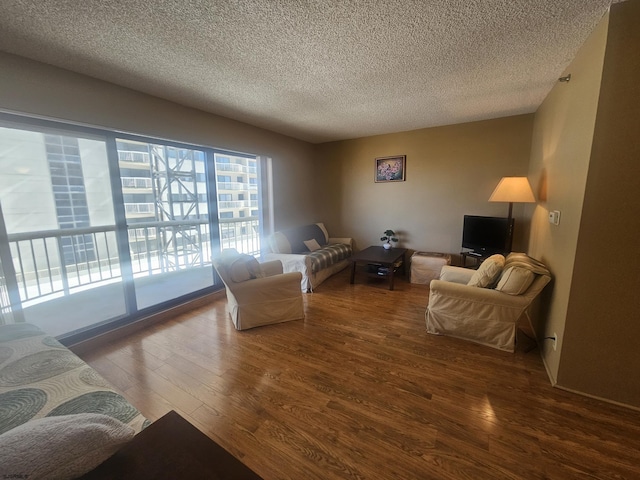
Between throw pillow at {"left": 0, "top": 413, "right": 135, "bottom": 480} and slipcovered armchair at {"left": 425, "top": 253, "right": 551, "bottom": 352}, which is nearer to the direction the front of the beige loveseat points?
the slipcovered armchair

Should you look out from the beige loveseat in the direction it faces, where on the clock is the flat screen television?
The flat screen television is roughly at 11 o'clock from the beige loveseat.

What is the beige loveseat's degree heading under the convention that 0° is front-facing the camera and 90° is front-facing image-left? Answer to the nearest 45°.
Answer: approximately 315°

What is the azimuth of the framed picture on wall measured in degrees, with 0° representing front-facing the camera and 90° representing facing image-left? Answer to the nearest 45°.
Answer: approximately 0°

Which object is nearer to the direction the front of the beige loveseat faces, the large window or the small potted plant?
the small potted plant

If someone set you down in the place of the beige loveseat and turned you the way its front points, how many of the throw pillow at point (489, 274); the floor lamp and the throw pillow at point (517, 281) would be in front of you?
3
